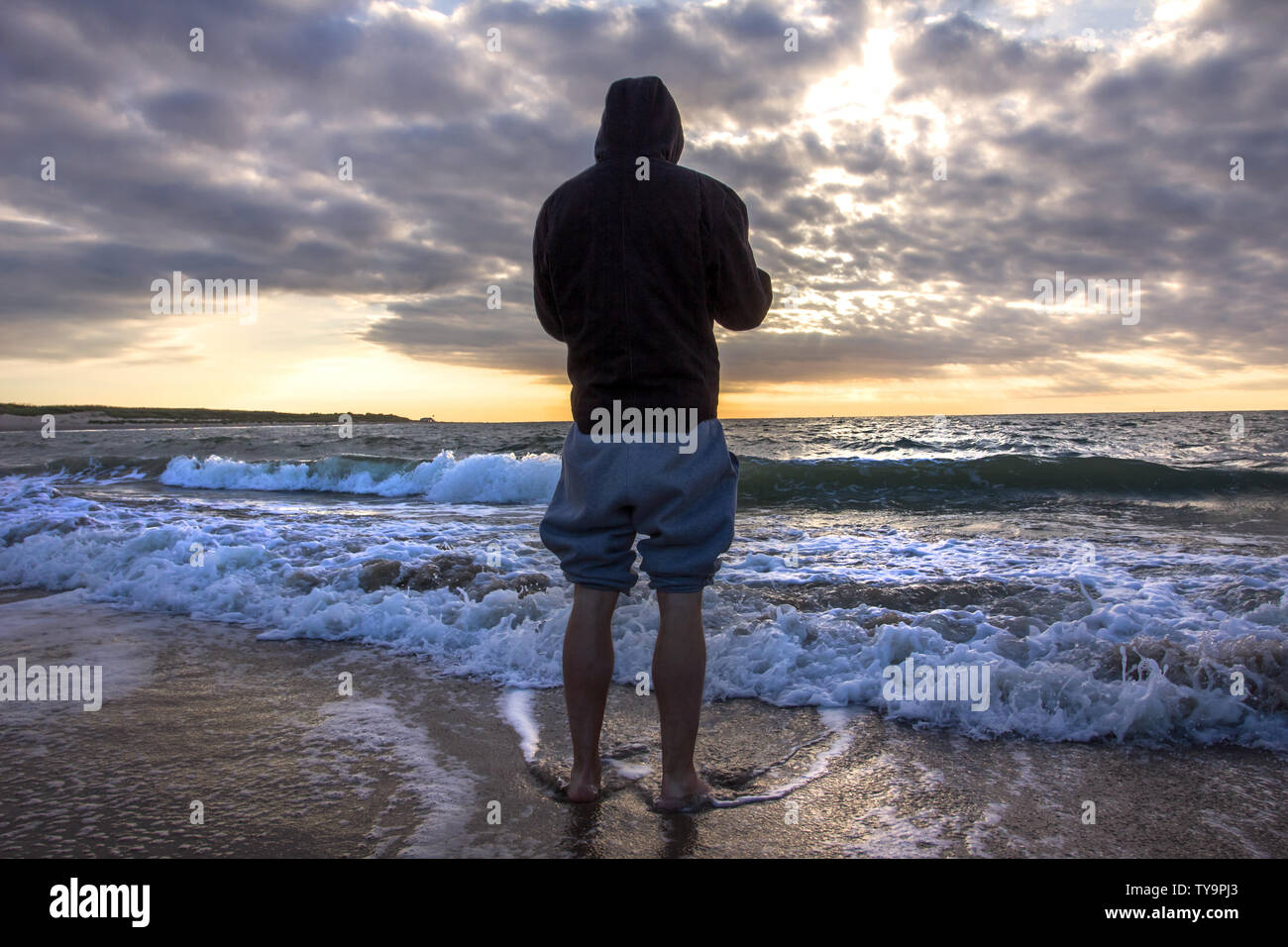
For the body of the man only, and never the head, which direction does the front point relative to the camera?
away from the camera

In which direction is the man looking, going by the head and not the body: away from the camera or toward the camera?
away from the camera
